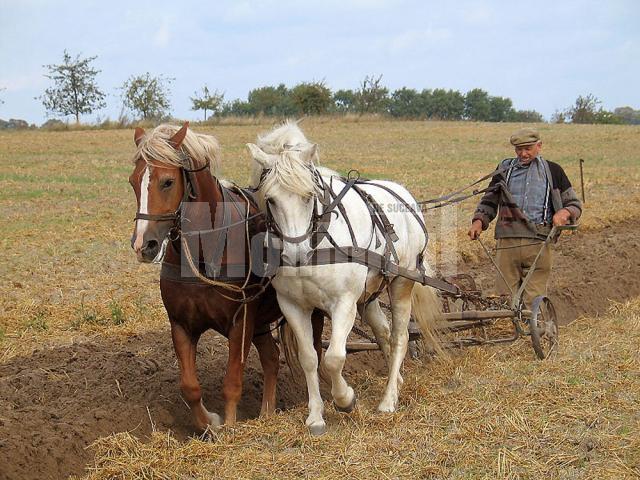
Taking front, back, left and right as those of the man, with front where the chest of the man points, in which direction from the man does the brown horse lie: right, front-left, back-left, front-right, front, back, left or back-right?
front-right

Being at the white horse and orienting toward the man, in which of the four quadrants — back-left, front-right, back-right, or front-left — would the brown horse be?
back-left

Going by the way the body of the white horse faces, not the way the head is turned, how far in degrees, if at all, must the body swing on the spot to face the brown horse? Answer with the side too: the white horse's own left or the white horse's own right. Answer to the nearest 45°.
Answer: approximately 45° to the white horse's own right

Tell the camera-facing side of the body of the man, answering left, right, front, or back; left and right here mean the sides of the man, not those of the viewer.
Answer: front

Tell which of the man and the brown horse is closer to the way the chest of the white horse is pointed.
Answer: the brown horse

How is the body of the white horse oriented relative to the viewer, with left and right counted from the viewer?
facing the viewer and to the left of the viewer

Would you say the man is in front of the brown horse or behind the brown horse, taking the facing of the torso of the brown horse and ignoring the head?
behind

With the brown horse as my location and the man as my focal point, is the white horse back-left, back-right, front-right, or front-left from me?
front-right

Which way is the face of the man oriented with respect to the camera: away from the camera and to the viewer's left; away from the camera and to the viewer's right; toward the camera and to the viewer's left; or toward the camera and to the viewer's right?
toward the camera and to the viewer's left

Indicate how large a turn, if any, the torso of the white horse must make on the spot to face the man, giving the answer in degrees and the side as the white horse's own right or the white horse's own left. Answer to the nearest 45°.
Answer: approximately 180°
